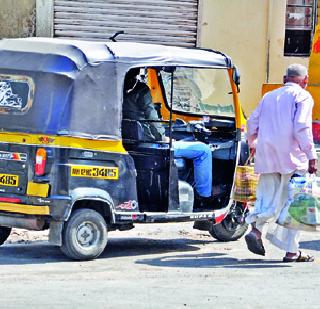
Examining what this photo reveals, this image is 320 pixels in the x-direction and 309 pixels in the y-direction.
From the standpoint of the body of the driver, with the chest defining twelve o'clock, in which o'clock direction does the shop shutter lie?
The shop shutter is roughly at 9 o'clock from the driver.

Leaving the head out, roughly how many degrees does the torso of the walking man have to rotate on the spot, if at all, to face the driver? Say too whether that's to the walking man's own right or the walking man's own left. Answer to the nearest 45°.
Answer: approximately 135° to the walking man's own left

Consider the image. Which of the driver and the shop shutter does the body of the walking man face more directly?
the shop shutter

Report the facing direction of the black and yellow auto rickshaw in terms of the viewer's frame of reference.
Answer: facing away from the viewer and to the right of the viewer

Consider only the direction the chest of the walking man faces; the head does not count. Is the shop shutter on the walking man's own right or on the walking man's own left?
on the walking man's own left

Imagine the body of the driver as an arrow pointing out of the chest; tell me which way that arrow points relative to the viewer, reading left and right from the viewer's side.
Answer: facing to the right of the viewer

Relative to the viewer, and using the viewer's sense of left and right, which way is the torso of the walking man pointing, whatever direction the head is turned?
facing away from the viewer and to the right of the viewer

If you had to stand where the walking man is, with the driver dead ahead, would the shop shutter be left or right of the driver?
right

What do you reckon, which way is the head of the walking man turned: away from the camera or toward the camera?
away from the camera
